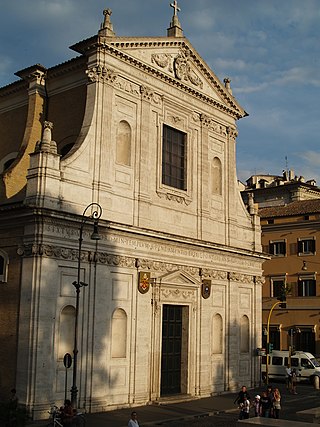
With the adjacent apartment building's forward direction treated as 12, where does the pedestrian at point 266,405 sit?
The pedestrian is roughly at 12 o'clock from the adjacent apartment building.

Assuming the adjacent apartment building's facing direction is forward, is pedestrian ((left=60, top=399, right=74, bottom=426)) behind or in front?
in front

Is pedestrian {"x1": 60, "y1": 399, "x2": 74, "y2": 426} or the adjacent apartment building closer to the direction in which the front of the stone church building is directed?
the pedestrian

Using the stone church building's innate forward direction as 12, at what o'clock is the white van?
The white van is roughly at 9 o'clock from the stone church building.

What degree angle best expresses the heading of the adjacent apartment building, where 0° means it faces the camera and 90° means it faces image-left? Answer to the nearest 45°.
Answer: approximately 0°

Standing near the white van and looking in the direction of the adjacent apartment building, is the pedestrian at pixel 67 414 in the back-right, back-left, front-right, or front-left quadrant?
back-left
